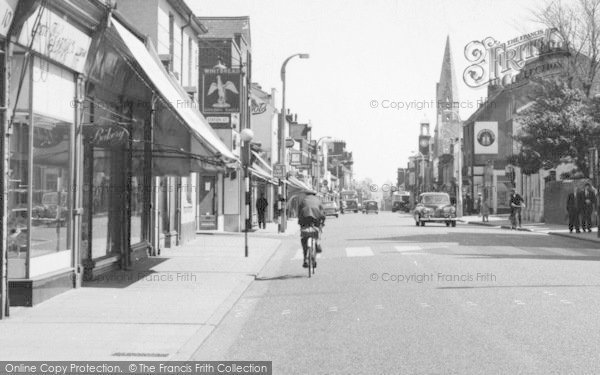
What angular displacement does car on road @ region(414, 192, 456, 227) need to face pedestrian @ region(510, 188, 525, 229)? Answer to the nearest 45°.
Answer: approximately 45° to its left

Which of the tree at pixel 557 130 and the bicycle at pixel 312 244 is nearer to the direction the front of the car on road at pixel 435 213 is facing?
the bicycle

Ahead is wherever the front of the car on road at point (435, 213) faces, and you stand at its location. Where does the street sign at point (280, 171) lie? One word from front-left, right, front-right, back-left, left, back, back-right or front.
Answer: front-right

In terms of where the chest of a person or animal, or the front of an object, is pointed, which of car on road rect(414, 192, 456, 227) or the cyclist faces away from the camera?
the cyclist

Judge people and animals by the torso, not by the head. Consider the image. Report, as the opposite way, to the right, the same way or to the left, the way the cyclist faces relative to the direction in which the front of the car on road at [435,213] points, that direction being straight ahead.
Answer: the opposite way

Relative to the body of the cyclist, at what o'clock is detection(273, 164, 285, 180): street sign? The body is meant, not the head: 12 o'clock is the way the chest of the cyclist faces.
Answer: The street sign is roughly at 12 o'clock from the cyclist.

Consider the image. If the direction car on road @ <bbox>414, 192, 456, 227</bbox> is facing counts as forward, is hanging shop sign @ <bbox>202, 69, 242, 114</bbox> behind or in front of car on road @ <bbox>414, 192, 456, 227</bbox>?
in front

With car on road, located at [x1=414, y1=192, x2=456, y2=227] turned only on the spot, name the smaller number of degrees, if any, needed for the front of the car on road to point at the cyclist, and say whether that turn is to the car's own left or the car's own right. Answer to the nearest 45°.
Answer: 0° — it already faces them

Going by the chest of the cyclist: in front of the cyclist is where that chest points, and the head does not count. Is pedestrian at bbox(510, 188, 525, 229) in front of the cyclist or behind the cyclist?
in front

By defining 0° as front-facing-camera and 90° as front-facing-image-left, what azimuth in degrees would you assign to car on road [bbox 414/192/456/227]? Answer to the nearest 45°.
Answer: approximately 0°

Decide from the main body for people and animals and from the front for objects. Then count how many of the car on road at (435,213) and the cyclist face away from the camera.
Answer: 1

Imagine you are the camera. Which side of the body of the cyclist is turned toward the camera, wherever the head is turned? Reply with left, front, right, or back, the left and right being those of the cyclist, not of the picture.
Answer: back
